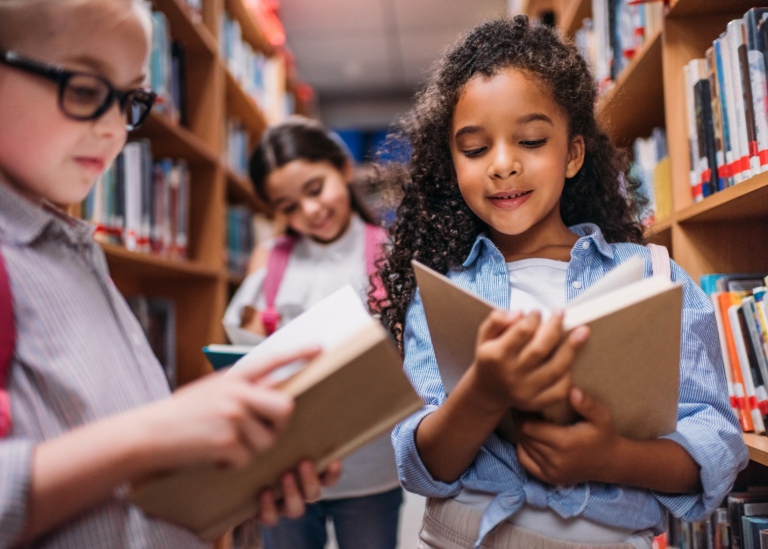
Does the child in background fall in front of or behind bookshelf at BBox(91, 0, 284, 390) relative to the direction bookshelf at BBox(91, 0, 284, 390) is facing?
in front

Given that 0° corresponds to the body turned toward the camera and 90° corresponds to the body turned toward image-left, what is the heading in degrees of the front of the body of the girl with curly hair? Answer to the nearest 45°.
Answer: approximately 0°

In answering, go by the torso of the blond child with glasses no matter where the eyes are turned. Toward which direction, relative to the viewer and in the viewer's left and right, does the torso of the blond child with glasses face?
facing the viewer and to the right of the viewer

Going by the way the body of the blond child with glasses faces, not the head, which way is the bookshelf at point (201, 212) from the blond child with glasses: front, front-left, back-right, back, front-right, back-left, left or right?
back-left

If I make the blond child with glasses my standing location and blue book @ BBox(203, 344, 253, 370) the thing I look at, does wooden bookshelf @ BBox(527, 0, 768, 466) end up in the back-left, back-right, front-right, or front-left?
front-right

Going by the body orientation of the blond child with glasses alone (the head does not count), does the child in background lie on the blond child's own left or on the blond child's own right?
on the blond child's own left

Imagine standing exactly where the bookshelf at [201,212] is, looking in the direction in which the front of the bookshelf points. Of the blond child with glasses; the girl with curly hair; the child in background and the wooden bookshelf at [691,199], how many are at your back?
0

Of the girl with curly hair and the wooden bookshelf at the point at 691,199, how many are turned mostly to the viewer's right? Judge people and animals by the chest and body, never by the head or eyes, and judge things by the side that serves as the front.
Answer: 0

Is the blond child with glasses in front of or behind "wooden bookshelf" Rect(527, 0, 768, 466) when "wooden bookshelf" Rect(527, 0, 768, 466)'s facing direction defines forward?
in front

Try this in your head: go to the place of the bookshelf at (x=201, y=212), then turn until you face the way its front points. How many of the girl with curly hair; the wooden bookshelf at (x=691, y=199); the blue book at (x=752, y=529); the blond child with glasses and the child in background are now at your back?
0

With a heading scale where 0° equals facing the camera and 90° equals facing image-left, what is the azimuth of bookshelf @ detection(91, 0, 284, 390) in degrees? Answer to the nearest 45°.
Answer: approximately 315°

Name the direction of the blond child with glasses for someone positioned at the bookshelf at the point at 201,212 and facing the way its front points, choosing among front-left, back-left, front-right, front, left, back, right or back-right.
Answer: front-right

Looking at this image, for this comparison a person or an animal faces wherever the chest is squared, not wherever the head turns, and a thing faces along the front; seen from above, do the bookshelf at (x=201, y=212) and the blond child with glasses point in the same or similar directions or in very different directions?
same or similar directions

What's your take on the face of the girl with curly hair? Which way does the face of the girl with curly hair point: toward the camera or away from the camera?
toward the camera

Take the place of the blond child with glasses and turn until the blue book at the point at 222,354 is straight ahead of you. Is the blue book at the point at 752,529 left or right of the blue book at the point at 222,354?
right

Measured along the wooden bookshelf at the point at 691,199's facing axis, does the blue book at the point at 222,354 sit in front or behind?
in front

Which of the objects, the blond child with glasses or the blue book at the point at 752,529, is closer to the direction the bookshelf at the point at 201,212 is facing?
the blue book

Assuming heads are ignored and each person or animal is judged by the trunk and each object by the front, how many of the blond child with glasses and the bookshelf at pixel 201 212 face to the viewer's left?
0
